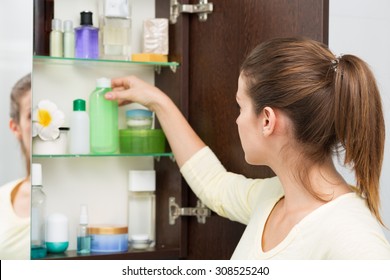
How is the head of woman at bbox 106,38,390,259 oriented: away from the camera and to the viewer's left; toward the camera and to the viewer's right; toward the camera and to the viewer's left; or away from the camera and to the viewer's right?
away from the camera and to the viewer's left

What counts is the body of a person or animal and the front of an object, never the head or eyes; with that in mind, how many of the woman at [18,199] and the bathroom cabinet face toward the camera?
2

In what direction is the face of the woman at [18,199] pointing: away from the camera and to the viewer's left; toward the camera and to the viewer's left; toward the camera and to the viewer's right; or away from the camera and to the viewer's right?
toward the camera and to the viewer's right

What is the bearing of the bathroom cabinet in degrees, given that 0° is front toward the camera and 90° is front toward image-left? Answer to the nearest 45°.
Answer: approximately 0°
